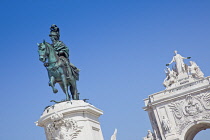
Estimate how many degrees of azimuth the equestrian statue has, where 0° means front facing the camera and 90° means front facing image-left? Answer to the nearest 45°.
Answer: approximately 45°

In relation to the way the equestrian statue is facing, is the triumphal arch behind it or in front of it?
behind

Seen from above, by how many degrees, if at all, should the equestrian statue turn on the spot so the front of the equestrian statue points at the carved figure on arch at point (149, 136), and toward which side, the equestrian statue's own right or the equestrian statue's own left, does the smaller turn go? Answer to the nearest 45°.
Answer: approximately 135° to the equestrian statue's own right
